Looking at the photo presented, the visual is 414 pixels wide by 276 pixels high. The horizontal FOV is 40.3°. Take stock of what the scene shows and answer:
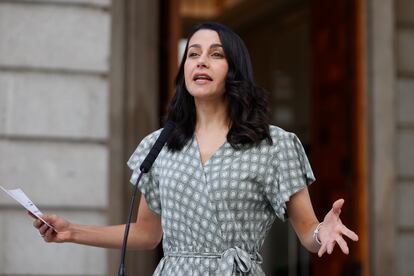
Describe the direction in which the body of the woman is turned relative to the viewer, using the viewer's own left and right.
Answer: facing the viewer and to the left of the viewer

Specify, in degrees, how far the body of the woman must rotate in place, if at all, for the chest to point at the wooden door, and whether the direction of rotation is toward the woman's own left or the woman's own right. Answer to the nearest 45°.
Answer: approximately 135° to the woman's own right
